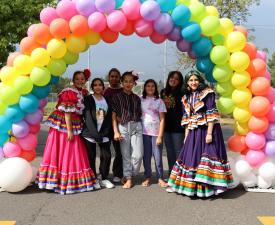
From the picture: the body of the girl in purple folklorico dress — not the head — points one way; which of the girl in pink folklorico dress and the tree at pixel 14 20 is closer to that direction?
the girl in pink folklorico dress

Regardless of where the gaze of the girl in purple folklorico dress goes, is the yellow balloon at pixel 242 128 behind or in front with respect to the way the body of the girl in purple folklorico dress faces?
behind

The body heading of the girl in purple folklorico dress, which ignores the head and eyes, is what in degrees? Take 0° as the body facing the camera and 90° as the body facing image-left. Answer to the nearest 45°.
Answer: approximately 45°

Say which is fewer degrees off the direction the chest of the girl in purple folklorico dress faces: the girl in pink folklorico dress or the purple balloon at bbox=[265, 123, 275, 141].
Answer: the girl in pink folklorico dress

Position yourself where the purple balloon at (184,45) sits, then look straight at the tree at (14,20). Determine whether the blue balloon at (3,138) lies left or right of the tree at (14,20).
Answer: left

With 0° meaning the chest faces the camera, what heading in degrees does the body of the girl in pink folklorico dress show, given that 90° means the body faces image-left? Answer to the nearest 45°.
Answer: approximately 315°
